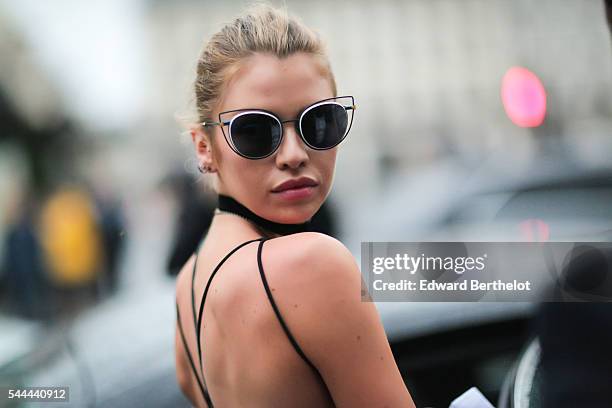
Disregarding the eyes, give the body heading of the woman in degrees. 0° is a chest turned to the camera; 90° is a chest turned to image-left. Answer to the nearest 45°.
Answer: approximately 225°
